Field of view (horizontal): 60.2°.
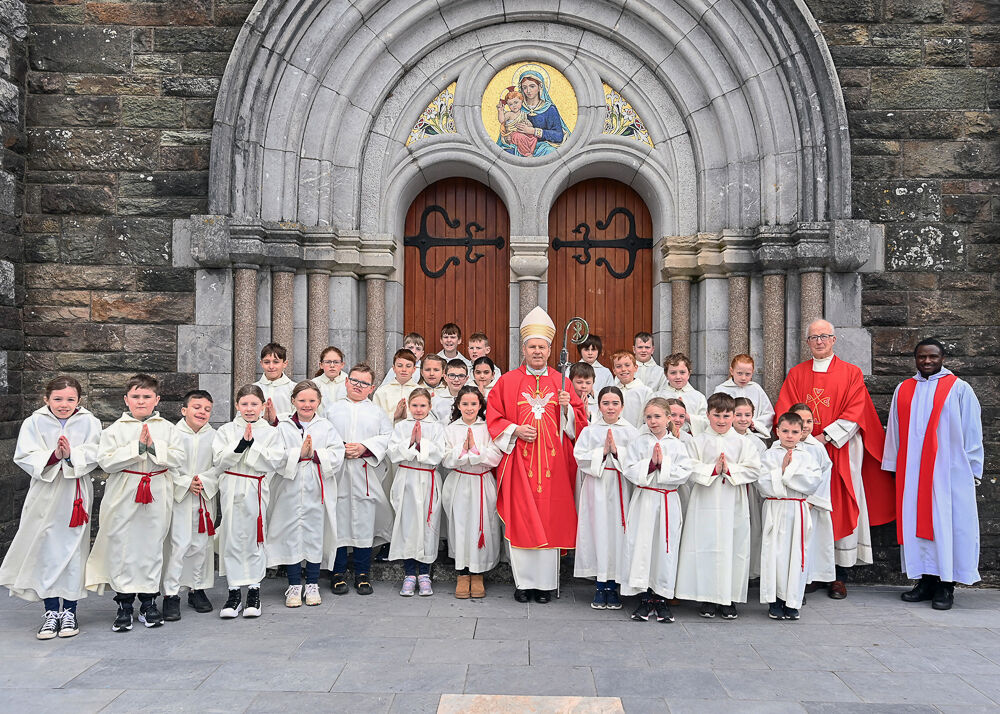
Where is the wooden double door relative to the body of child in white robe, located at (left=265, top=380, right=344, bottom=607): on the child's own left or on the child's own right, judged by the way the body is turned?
on the child's own left

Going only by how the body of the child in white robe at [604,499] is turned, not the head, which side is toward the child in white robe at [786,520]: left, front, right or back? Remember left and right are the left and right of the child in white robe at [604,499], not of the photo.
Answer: left

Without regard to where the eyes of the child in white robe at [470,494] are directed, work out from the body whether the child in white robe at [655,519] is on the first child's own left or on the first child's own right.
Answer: on the first child's own left

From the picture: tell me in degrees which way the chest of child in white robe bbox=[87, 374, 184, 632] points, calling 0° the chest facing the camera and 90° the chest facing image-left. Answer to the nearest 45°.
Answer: approximately 0°

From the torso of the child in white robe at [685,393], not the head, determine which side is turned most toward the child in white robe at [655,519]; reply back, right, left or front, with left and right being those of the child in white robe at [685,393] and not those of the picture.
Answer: front

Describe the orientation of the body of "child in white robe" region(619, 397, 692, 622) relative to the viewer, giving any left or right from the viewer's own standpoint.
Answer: facing the viewer

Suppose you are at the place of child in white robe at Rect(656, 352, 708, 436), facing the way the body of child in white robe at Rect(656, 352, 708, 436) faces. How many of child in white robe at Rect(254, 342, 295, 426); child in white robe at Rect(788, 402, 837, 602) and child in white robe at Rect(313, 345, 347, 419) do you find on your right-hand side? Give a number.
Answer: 2

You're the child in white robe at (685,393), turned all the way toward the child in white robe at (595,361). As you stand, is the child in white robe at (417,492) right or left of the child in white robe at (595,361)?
left

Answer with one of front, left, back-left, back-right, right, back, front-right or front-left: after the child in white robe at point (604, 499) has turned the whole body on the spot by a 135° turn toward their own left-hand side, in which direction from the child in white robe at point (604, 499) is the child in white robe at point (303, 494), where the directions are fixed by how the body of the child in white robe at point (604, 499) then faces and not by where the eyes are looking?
back-left

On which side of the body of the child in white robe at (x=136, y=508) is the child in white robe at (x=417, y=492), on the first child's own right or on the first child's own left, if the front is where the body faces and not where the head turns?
on the first child's own left

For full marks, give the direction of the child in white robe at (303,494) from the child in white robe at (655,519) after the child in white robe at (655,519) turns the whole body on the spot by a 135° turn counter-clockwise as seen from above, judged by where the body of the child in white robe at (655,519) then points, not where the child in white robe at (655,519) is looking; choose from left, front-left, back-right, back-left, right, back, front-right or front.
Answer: back-left
